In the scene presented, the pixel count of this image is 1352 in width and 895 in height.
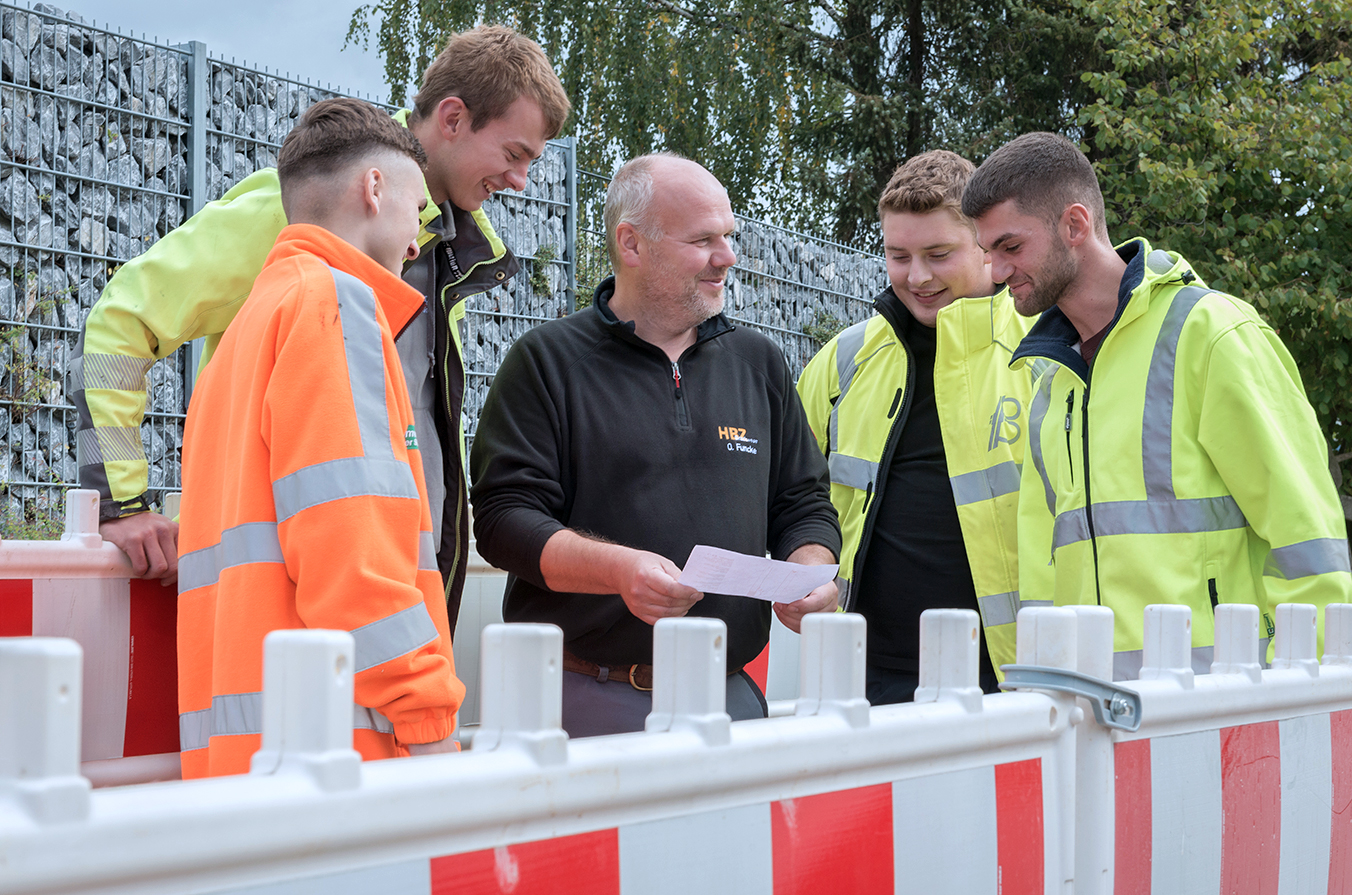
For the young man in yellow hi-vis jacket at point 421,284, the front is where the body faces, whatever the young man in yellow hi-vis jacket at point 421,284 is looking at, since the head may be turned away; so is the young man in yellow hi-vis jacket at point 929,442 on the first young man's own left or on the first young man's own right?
on the first young man's own left

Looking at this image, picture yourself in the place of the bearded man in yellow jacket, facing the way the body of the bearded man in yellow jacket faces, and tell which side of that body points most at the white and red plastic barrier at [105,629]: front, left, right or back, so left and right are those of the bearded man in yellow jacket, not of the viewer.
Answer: front

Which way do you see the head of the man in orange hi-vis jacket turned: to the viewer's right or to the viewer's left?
to the viewer's right

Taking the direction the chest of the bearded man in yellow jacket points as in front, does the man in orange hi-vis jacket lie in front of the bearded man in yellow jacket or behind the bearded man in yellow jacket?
in front

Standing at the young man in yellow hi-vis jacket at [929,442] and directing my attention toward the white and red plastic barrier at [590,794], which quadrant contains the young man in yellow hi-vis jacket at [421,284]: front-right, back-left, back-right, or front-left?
front-right

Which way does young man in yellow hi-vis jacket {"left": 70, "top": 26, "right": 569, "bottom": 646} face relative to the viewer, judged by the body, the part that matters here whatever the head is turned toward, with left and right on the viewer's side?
facing the viewer and to the right of the viewer

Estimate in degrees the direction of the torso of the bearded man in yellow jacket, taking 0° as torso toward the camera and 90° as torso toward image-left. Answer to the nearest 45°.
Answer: approximately 45°

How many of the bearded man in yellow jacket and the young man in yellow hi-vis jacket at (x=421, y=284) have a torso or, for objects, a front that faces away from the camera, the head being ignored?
0

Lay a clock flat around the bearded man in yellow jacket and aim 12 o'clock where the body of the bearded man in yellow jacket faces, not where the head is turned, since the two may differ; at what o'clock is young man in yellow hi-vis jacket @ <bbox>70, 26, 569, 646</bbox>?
The young man in yellow hi-vis jacket is roughly at 1 o'clock from the bearded man in yellow jacket.

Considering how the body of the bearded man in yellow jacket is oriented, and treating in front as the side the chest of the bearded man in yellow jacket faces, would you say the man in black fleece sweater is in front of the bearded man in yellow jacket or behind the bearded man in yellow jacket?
in front

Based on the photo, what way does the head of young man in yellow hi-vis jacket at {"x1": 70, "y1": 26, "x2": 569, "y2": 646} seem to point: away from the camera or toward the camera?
toward the camera

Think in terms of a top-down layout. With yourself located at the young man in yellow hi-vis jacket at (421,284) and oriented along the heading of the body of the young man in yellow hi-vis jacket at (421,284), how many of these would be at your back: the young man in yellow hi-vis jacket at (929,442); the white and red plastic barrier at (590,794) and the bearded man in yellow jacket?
0
